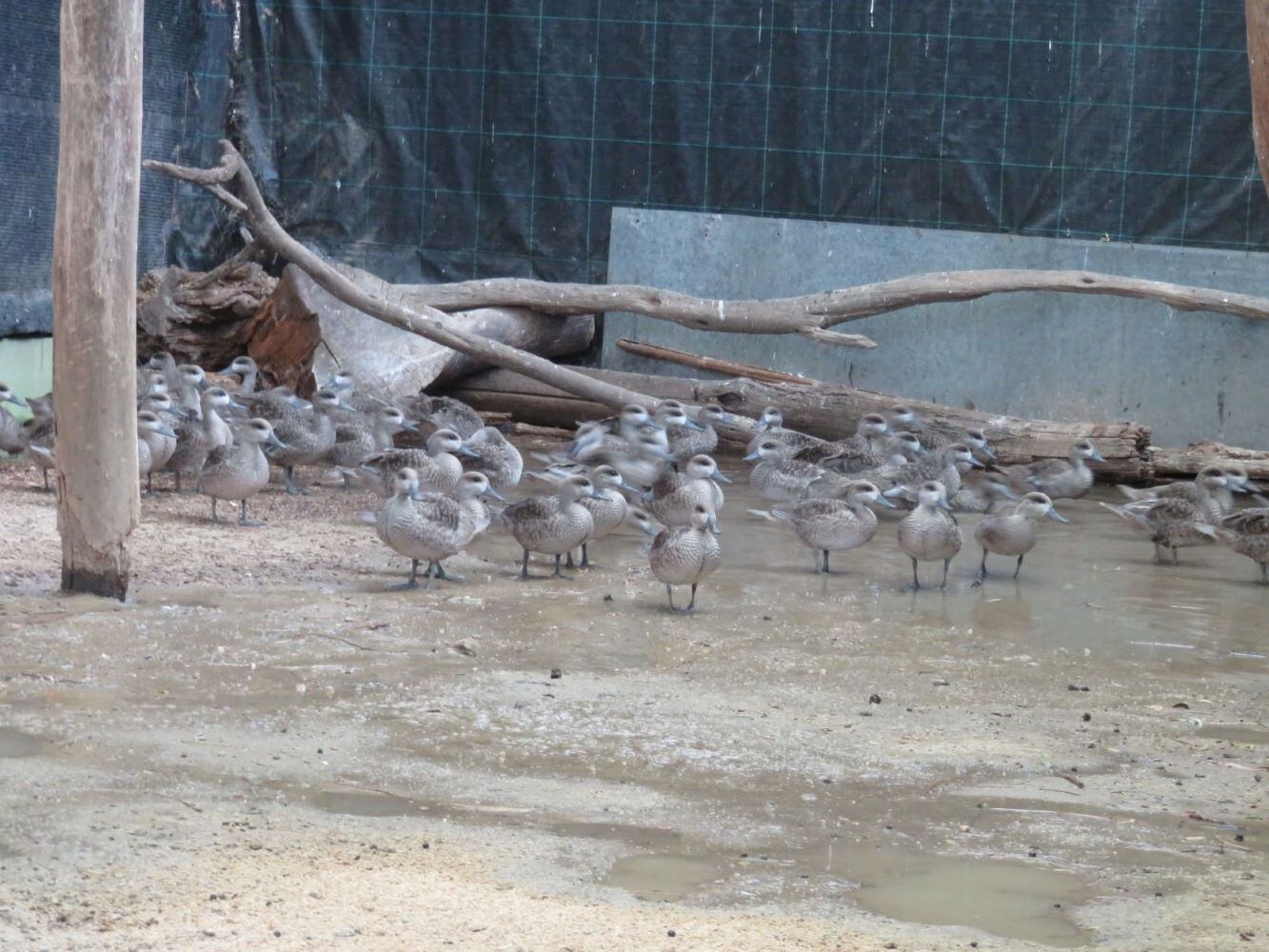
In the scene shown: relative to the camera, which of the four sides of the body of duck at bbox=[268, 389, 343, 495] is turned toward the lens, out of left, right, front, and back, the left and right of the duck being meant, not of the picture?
right

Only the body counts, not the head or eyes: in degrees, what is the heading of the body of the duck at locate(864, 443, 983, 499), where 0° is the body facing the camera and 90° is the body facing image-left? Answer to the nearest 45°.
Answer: approximately 270°

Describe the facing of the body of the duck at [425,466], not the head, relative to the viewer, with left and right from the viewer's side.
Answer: facing to the right of the viewer

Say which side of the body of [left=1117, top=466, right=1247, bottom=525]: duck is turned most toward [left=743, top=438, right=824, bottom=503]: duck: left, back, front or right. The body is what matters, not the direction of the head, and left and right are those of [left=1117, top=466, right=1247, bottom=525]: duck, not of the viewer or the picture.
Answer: back

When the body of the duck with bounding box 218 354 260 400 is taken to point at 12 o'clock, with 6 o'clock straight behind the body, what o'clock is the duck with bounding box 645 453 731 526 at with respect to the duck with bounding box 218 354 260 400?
the duck with bounding box 645 453 731 526 is roughly at 8 o'clock from the duck with bounding box 218 354 260 400.

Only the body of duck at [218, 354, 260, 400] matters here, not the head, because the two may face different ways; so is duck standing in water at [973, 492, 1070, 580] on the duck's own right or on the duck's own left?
on the duck's own left

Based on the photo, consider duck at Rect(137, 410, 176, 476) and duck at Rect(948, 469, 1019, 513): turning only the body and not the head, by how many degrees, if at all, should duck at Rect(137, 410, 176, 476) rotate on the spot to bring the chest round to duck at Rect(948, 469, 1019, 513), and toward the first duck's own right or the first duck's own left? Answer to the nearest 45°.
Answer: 0° — it already faces it

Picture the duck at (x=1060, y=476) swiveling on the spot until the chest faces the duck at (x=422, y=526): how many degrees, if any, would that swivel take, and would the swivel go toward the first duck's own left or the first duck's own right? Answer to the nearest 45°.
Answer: approximately 135° to the first duck's own right

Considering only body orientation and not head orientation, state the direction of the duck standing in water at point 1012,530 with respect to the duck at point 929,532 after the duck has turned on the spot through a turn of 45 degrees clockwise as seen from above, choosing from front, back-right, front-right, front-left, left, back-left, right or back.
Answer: back

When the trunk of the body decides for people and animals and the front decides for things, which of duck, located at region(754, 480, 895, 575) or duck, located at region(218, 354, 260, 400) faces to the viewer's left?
duck, located at region(218, 354, 260, 400)

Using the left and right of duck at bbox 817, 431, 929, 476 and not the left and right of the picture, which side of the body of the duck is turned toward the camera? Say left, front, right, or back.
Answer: right

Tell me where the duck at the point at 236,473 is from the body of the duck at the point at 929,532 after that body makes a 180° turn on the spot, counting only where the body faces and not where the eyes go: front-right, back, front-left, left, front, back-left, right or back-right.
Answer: left

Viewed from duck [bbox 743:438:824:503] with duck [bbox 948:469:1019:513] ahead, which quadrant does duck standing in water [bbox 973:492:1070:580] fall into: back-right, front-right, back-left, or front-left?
front-right

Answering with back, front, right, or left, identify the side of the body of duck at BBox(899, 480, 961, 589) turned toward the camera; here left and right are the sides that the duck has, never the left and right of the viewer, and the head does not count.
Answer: front

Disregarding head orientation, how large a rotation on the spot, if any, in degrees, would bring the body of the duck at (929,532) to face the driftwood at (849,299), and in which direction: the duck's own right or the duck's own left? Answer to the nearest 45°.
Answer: approximately 180°

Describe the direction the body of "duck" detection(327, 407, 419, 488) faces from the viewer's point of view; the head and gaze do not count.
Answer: to the viewer's right
